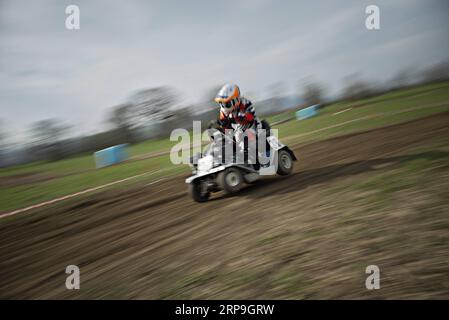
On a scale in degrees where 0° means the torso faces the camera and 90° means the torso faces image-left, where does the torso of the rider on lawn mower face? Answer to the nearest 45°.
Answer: approximately 45°

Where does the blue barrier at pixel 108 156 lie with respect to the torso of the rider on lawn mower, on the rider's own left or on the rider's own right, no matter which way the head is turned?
on the rider's own right

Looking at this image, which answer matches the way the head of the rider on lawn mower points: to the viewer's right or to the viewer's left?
to the viewer's left

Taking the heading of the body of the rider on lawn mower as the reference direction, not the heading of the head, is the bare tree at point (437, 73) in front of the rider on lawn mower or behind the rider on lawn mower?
behind
